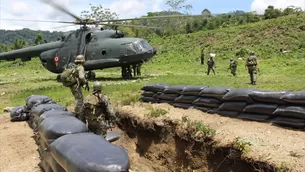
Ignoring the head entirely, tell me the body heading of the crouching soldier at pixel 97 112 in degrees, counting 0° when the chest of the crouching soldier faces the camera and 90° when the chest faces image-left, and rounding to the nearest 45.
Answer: approximately 180°

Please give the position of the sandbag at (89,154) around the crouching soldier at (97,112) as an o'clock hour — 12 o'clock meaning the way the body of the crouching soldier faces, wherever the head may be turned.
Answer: The sandbag is roughly at 6 o'clock from the crouching soldier.

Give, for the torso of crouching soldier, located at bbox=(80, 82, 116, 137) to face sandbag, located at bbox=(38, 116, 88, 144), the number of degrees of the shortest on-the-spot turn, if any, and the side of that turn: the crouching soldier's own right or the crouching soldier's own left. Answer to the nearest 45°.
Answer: approximately 135° to the crouching soldier's own left

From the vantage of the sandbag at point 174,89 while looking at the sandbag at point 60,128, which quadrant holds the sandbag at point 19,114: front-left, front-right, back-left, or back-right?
front-right

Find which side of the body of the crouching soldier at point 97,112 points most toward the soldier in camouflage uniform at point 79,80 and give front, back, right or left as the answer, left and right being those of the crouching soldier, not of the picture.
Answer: front
